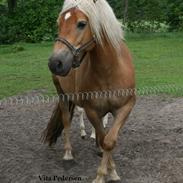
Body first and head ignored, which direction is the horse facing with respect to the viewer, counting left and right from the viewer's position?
facing the viewer and to the right of the viewer

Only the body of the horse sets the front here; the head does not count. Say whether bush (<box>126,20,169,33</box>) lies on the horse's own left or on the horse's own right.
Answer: on the horse's own left
